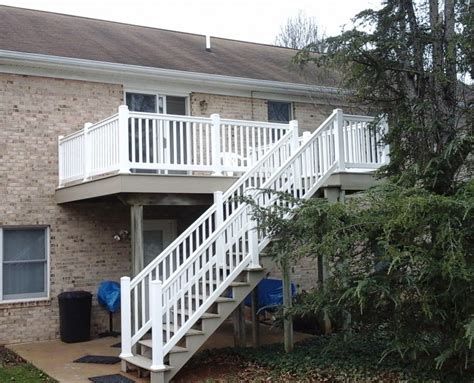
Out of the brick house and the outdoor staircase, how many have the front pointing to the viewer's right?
0

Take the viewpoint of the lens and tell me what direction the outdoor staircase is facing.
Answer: facing the viewer and to the left of the viewer

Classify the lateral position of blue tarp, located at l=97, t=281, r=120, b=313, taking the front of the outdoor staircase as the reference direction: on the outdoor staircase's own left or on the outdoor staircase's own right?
on the outdoor staircase's own right

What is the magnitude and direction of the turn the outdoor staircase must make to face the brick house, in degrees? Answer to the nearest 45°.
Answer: approximately 90° to its right

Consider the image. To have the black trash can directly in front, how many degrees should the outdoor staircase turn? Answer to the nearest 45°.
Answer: approximately 90° to its right

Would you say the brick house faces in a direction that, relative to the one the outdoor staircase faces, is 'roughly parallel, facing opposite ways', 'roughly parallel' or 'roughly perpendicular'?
roughly perpendicular
